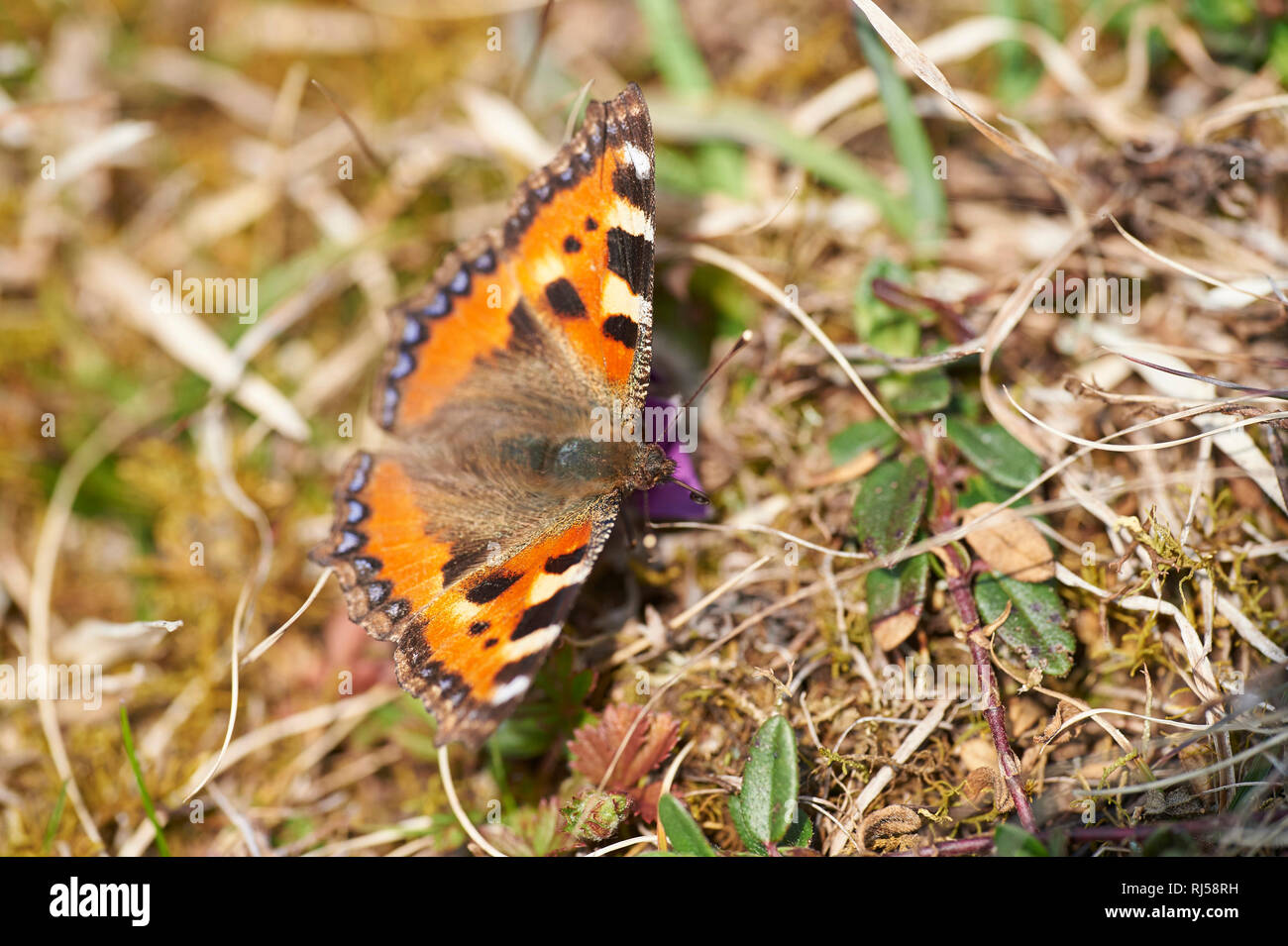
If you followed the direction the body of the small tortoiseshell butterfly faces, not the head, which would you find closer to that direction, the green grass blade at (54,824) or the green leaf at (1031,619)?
the green leaf

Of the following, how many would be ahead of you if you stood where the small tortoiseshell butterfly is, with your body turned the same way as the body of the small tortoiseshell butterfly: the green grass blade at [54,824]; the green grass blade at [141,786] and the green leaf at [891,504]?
1

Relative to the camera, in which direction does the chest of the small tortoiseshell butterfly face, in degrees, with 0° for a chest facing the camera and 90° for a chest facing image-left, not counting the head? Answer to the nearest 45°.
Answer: approximately 270°

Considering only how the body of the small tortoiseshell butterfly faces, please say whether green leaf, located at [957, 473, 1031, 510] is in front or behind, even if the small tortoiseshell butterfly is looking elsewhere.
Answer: in front

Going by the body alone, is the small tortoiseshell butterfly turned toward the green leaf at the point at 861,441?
yes

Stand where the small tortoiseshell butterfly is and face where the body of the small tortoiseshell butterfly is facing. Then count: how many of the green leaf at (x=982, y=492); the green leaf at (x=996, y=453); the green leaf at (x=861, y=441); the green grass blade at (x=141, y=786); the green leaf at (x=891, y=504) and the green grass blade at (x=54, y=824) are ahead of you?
4

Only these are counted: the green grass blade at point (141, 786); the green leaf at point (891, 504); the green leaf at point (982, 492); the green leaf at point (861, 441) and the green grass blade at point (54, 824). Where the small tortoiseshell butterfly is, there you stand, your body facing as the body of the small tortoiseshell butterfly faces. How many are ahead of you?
3

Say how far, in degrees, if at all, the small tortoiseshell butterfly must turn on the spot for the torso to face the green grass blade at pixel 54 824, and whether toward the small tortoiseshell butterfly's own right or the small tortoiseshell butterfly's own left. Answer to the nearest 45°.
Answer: approximately 180°

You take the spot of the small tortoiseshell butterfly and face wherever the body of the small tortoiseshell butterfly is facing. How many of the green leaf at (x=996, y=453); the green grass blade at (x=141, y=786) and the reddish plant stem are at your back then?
1
